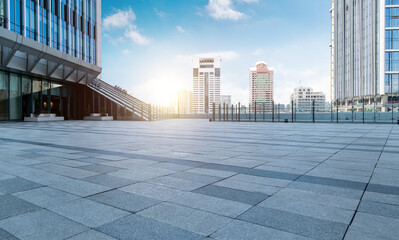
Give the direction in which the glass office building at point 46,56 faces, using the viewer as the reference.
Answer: facing the viewer and to the right of the viewer
